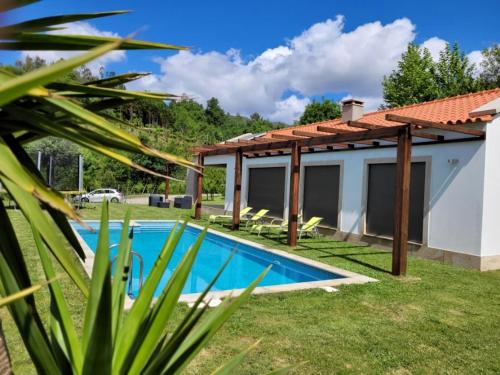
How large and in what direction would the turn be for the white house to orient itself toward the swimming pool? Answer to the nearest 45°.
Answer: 0° — it already faces it

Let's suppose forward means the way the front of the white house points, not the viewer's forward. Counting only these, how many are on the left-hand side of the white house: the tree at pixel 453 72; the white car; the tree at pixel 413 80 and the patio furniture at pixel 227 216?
0

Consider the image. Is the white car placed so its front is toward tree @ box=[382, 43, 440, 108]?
no

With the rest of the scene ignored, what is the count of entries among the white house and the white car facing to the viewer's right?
0

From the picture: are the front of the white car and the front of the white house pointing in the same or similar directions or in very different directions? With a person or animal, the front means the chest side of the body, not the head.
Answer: same or similar directions

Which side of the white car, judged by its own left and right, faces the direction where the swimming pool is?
left

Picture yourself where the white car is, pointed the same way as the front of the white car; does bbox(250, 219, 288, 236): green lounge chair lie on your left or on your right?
on your left

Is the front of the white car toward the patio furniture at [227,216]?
no

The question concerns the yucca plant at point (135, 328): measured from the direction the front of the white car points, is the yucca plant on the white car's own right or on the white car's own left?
on the white car's own left

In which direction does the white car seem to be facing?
to the viewer's left

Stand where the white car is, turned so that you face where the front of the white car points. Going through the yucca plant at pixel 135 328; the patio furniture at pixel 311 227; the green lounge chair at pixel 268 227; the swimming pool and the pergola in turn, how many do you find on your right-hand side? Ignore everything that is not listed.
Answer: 0

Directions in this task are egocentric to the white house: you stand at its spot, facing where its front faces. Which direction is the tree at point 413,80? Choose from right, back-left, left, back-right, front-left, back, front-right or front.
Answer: back-right

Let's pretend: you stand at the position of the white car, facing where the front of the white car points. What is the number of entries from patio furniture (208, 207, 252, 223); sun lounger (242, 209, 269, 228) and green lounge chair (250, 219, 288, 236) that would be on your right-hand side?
0

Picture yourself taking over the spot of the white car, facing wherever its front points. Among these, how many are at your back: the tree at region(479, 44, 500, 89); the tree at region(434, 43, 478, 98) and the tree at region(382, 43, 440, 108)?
3

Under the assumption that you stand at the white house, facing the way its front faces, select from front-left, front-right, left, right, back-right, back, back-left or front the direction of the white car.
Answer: right

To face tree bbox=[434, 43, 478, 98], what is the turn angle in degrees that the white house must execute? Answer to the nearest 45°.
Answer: approximately 135° to its right
